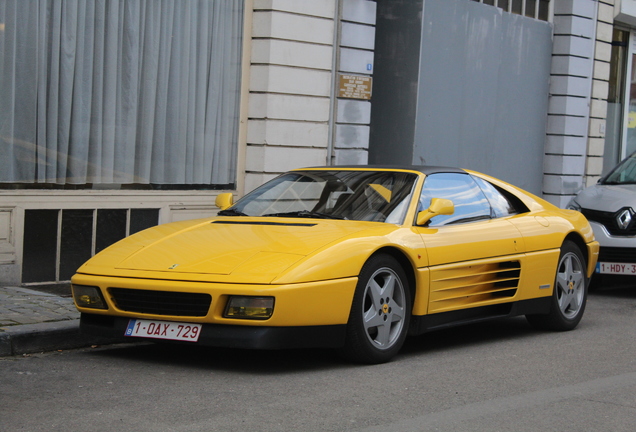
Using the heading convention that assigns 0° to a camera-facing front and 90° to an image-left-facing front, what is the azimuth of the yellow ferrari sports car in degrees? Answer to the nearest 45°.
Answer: approximately 45°
